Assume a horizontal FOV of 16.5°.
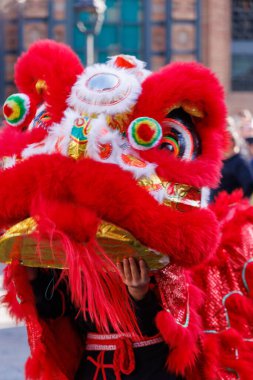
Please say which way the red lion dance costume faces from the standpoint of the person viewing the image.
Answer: facing the viewer and to the left of the viewer
